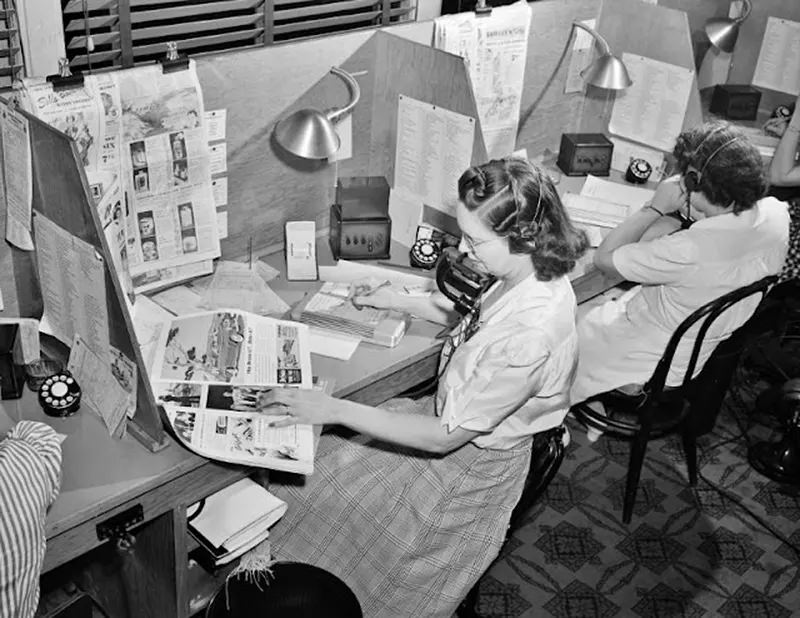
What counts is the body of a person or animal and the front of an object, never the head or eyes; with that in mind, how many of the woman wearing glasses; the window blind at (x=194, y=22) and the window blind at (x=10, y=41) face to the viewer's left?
1

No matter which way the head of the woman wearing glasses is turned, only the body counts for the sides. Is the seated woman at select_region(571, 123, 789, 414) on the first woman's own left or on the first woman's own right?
on the first woman's own right

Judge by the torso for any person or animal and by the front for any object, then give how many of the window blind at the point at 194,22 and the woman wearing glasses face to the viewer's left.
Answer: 1

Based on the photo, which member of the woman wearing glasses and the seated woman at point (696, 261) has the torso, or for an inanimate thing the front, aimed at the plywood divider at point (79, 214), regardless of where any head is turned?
the woman wearing glasses

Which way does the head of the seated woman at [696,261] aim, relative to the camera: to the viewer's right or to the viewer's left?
to the viewer's left

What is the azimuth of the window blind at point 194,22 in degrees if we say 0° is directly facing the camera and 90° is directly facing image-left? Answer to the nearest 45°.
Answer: approximately 315°

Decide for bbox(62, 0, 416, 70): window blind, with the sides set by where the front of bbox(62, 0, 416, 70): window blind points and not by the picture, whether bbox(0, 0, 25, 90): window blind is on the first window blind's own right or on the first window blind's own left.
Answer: on the first window blind's own right

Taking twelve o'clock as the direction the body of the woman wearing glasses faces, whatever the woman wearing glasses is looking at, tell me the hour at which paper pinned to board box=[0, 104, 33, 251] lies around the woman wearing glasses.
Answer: The paper pinned to board is roughly at 12 o'clock from the woman wearing glasses.

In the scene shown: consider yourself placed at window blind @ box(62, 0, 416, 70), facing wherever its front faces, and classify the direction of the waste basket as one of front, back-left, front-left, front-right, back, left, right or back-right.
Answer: front-right

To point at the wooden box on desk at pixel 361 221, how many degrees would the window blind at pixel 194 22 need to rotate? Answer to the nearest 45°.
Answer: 0° — it already faces it

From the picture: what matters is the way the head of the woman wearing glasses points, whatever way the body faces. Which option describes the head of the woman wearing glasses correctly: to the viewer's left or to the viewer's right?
to the viewer's left

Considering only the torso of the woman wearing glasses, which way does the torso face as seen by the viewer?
to the viewer's left

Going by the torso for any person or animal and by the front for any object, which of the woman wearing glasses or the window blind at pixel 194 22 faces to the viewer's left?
the woman wearing glasses
